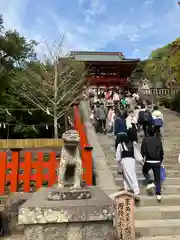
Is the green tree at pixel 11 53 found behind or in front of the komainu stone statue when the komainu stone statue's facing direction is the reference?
behind

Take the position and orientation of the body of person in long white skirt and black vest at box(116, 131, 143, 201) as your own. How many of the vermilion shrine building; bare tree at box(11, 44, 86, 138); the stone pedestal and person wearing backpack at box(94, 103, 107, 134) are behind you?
1

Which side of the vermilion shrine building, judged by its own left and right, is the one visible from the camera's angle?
front

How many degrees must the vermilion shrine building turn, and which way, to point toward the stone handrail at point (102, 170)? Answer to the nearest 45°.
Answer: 0° — it already faces it

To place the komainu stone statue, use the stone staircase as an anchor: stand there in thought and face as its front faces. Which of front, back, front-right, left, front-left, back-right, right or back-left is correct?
front-right

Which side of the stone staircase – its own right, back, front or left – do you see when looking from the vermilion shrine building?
back

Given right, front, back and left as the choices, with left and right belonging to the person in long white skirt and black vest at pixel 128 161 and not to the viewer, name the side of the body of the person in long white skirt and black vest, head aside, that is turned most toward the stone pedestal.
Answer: back

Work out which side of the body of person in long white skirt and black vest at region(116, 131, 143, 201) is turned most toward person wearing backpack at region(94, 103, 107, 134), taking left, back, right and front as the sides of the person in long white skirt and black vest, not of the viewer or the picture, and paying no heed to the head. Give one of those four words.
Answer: front

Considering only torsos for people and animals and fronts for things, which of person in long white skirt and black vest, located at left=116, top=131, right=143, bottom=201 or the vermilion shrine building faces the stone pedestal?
the vermilion shrine building

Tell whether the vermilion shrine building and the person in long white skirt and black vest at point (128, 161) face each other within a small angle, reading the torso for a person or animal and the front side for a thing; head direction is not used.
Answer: yes

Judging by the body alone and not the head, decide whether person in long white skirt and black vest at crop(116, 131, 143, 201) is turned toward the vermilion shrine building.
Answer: yes

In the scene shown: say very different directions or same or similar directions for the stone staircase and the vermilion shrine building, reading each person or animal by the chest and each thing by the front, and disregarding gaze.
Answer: same or similar directions

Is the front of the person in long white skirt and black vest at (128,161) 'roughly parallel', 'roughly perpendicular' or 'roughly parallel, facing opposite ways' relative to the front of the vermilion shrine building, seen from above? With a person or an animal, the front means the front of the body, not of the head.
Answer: roughly parallel, facing opposite ways

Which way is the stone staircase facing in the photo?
toward the camera

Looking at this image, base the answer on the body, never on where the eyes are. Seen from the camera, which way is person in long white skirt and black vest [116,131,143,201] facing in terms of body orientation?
away from the camera
